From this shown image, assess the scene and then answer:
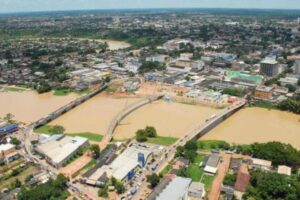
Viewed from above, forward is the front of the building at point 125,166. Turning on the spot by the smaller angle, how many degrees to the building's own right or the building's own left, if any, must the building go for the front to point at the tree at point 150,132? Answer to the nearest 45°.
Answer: approximately 135° to the building's own left

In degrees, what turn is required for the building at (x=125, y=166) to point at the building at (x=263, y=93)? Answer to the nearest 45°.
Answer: approximately 90° to its left

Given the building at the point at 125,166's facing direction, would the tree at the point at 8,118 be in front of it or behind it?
behind

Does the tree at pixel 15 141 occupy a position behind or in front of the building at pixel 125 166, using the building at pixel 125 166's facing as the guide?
behind

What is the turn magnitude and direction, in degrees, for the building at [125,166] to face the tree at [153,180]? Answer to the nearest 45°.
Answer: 0° — it already faces it

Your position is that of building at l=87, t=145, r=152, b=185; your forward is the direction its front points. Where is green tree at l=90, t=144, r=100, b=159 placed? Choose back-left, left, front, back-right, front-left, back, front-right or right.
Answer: back

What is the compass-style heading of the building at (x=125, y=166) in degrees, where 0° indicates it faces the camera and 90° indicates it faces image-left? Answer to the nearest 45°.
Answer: approximately 315°

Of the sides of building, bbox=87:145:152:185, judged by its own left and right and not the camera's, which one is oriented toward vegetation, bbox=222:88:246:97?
left

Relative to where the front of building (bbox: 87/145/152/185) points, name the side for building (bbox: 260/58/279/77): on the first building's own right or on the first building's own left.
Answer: on the first building's own left

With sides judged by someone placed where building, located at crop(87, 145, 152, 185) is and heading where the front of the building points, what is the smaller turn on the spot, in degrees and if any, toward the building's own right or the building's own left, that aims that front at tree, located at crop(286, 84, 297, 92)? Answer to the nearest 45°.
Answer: approximately 90° to the building's own left

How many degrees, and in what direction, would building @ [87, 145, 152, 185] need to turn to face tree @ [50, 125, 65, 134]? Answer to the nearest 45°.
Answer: approximately 180°
